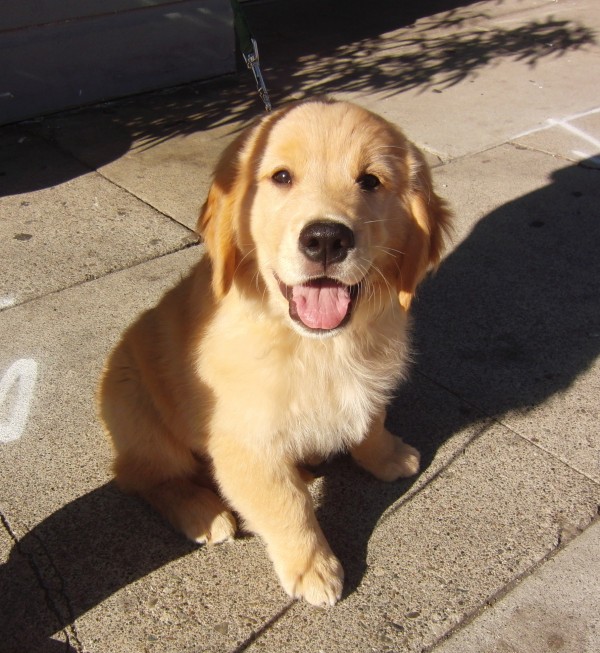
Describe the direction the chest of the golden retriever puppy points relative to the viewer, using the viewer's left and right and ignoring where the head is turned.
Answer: facing the viewer and to the right of the viewer
